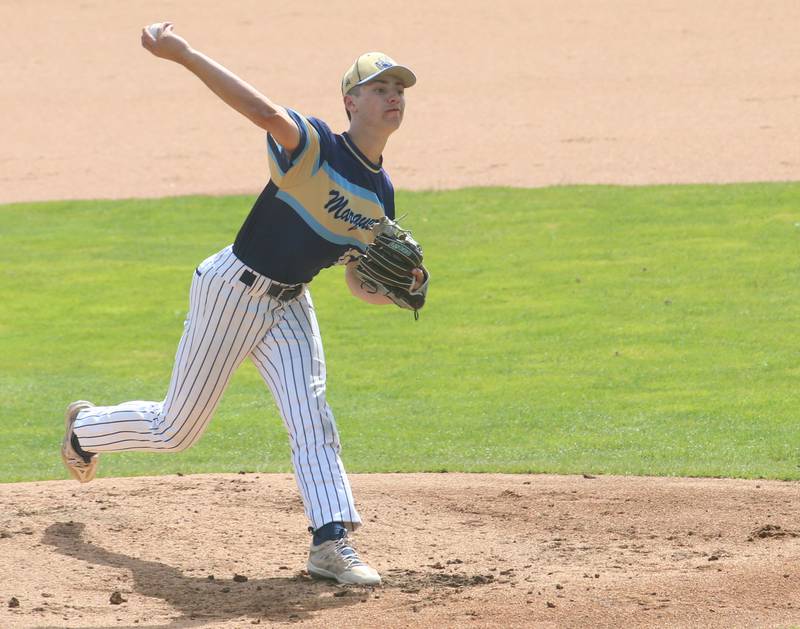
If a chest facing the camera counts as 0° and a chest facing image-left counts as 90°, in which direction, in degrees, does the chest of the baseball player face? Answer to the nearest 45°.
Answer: approximately 315°
